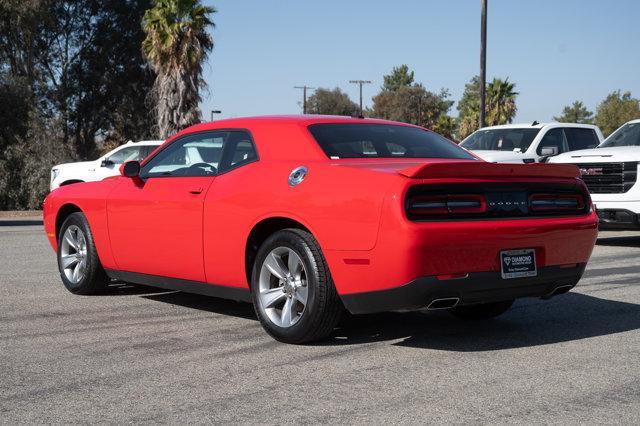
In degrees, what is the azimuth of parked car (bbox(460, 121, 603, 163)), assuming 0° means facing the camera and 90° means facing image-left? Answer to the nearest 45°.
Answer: approximately 45°

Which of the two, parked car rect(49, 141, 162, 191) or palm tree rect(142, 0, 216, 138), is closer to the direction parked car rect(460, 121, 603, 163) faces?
the parked car

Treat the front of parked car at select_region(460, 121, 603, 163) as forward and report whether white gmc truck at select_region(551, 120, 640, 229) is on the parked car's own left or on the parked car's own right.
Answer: on the parked car's own left

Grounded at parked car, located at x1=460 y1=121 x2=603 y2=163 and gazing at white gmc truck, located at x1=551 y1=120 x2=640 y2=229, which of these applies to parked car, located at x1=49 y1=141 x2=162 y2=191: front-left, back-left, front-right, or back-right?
back-right

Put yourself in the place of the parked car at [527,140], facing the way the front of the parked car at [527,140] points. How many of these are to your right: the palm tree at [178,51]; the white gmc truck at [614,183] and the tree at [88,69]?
2

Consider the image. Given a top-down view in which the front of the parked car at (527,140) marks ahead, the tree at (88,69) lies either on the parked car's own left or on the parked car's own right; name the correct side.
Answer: on the parked car's own right

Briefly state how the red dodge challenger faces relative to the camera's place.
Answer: facing away from the viewer and to the left of the viewer

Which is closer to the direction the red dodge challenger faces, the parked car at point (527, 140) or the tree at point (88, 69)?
the tree

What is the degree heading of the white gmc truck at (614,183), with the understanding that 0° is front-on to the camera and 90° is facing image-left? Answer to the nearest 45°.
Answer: approximately 45°
